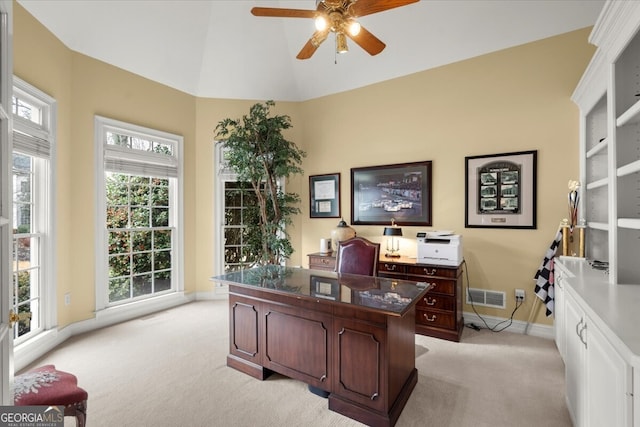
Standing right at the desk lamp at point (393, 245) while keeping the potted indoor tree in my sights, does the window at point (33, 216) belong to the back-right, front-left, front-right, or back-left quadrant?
front-left

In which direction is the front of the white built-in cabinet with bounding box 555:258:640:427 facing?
to the viewer's left

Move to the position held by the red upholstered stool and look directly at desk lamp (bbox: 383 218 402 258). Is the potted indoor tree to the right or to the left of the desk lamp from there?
left

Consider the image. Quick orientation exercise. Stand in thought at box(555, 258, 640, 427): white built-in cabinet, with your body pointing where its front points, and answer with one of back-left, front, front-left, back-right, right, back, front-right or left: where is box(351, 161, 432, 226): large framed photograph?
front-right

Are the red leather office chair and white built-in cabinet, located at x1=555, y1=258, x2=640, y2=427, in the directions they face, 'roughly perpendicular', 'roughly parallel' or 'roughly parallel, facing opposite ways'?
roughly perpendicular

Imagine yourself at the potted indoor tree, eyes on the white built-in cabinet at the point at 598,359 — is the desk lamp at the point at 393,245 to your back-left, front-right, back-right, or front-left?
front-left

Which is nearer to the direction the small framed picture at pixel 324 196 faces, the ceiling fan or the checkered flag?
the ceiling fan

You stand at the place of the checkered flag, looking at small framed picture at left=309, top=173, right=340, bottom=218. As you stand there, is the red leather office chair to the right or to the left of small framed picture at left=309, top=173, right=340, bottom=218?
left

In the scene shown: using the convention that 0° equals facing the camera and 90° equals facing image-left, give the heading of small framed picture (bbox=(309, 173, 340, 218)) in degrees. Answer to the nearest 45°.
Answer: approximately 45°

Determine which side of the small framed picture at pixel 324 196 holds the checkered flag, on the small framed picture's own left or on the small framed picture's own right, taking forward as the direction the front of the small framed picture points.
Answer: on the small framed picture's own left

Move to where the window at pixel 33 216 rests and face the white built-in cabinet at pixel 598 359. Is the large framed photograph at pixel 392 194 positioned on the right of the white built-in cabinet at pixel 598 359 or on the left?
left

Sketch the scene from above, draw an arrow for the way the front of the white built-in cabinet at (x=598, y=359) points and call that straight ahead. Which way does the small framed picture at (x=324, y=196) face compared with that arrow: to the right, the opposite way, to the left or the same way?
to the left

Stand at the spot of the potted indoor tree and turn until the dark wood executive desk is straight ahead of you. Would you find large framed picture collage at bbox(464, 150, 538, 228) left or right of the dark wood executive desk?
left

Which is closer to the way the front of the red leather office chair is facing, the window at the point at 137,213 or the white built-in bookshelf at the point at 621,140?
the window

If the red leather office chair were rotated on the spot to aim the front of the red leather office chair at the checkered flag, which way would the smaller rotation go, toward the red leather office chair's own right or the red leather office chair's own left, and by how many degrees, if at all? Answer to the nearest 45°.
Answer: approximately 135° to the red leather office chair's own left

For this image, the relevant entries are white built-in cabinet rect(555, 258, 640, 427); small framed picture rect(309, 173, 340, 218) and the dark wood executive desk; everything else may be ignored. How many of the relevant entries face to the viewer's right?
0

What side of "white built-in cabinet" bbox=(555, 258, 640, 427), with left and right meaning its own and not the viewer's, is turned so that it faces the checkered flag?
right
